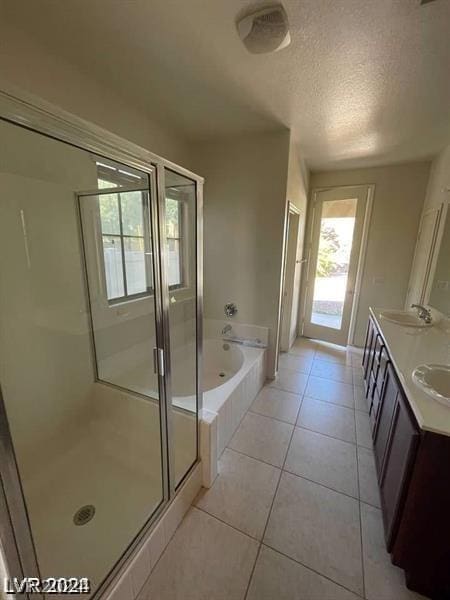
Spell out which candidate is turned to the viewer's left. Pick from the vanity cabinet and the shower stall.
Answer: the vanity cabinet

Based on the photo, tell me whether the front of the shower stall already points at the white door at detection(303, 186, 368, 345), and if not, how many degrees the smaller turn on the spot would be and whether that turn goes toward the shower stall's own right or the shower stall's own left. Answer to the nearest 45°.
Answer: approximately 45° to the shower stall's own left

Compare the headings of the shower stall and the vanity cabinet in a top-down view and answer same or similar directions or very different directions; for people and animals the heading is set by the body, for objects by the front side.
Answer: very different directions

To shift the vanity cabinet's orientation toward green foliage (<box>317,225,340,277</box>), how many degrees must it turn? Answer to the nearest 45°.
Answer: approximately 45° to its right

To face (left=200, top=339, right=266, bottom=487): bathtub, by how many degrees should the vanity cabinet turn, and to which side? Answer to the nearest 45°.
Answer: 0° — it already faces it

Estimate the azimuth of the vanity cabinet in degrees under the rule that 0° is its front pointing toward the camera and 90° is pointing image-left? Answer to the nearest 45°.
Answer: approximately 90°

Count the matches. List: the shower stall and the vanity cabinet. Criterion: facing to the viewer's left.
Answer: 1

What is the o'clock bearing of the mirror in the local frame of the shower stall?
The mirror is roughly at 11 o'clock from the shower stall.

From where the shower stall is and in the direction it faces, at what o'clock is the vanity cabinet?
The vanity cabinet is roughly at 12 o'clock from the shower stall.

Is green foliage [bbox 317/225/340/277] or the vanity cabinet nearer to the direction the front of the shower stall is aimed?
the vanity cabinet
